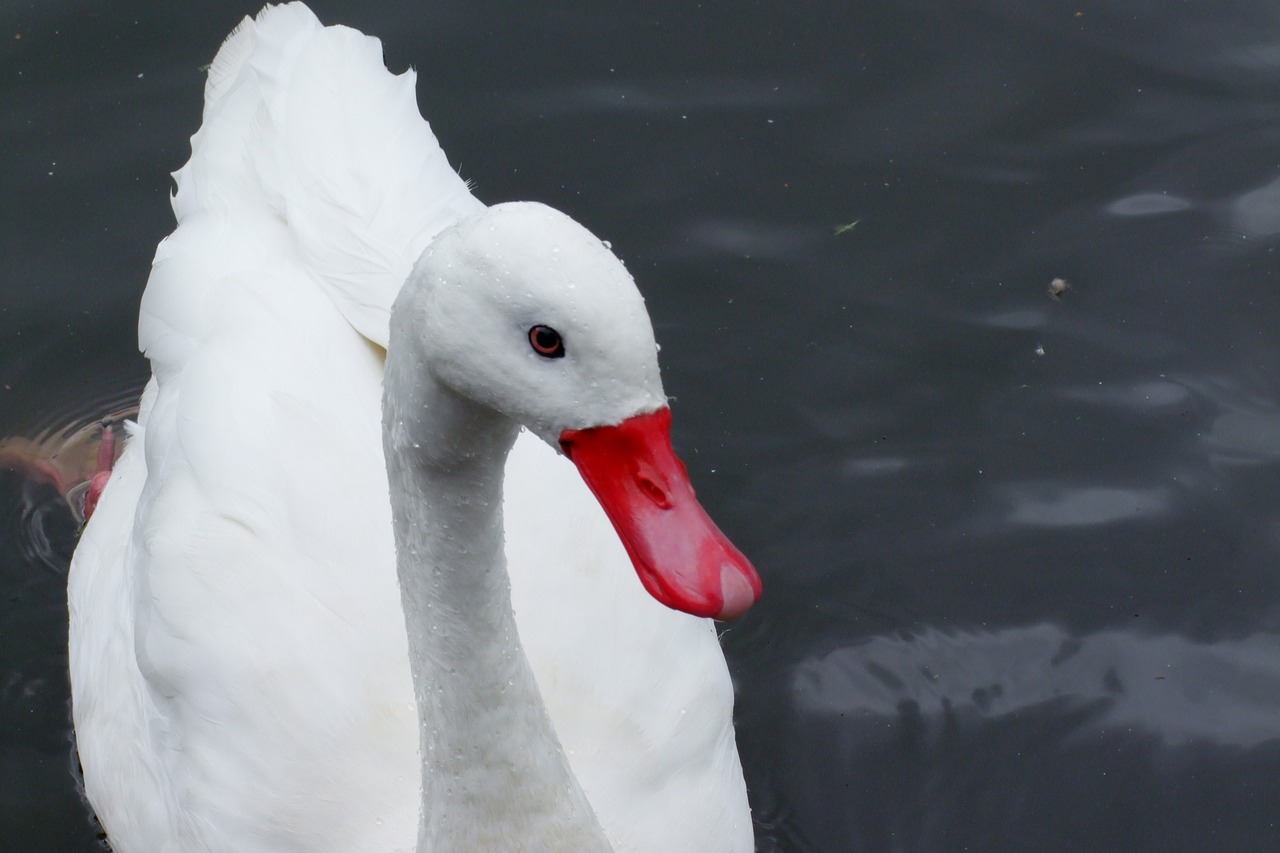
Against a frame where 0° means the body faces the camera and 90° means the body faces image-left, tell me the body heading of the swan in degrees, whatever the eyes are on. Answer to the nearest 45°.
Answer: approximately 315°
